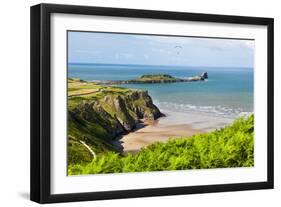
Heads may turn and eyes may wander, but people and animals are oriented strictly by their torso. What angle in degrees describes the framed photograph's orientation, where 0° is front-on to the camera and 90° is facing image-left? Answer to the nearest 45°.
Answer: approximately 315°
